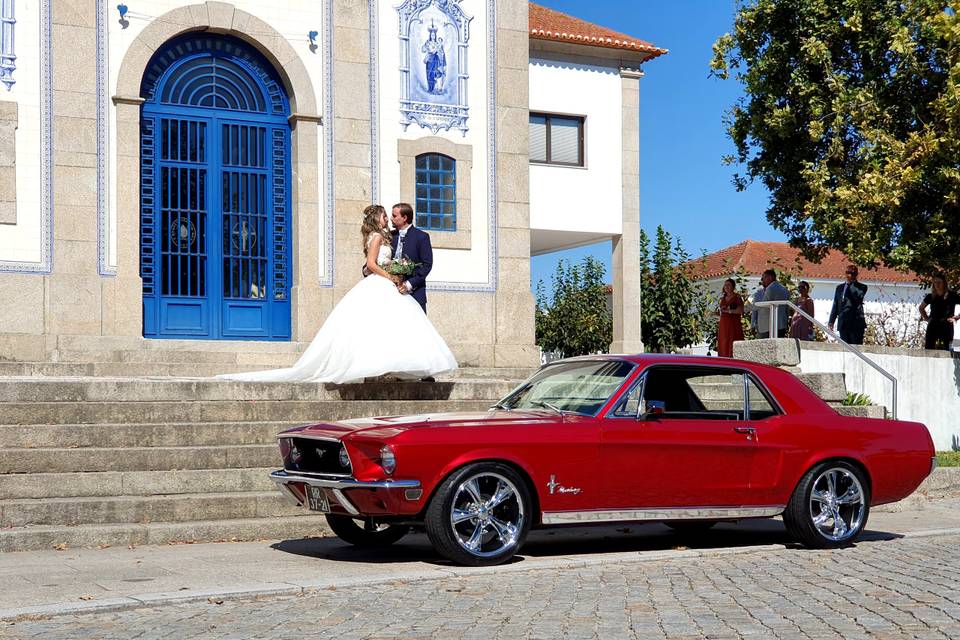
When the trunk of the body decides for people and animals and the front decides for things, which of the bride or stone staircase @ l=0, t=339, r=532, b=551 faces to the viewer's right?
the bride

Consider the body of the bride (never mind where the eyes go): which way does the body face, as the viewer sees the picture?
to the viewer's right

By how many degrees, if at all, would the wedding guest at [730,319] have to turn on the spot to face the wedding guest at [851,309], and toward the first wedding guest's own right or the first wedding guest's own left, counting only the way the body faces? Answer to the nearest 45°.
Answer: approximately 135° to the first wedding guest's own left

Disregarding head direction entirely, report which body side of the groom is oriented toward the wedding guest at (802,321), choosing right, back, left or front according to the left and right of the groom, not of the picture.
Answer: back

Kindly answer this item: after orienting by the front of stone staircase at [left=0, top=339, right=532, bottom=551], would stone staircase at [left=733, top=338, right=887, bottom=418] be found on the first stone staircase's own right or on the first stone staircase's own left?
on the first stone staircase's own left

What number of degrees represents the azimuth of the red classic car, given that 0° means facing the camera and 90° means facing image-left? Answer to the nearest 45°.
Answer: approximately 45°

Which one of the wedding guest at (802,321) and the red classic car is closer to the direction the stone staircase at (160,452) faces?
the red classic car

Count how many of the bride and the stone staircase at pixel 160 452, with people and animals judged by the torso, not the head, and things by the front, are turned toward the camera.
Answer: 1

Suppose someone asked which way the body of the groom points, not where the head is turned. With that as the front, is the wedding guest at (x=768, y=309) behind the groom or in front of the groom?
behind

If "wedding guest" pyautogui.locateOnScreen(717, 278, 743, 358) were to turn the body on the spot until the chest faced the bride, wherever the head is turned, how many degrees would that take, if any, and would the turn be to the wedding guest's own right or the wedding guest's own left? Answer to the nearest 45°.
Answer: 0° — they already face them

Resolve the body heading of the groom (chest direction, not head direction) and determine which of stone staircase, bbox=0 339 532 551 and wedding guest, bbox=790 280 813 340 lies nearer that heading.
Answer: the stone staircase

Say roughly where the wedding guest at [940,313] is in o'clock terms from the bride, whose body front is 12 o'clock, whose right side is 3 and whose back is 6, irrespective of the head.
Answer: The wedding guest is roughly at 11 o'clock from the bride.

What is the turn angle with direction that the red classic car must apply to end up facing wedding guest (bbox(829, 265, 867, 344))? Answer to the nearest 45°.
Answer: approximately 135° to its right

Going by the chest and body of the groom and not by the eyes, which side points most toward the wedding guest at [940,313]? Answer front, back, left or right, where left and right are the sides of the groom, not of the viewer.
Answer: back

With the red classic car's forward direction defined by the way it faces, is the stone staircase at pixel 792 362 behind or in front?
behind
